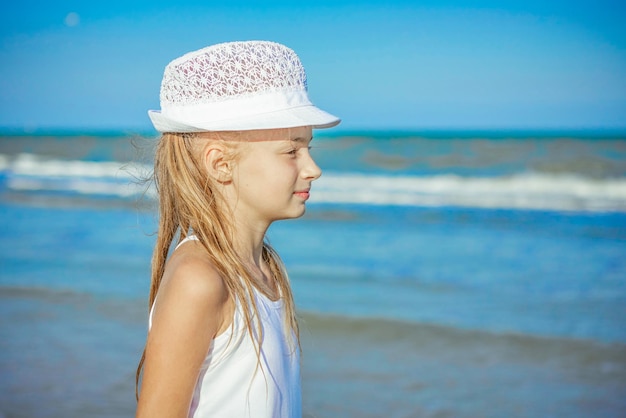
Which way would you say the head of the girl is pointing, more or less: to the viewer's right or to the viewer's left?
to the viewer's right

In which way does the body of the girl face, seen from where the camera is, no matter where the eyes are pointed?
to the viewer's right

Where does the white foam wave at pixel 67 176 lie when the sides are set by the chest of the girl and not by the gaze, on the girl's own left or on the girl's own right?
on the girl's own left

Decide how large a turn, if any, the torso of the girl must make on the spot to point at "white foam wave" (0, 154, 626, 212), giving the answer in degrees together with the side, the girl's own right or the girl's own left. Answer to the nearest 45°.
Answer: approximately 90° to the girl's own left
